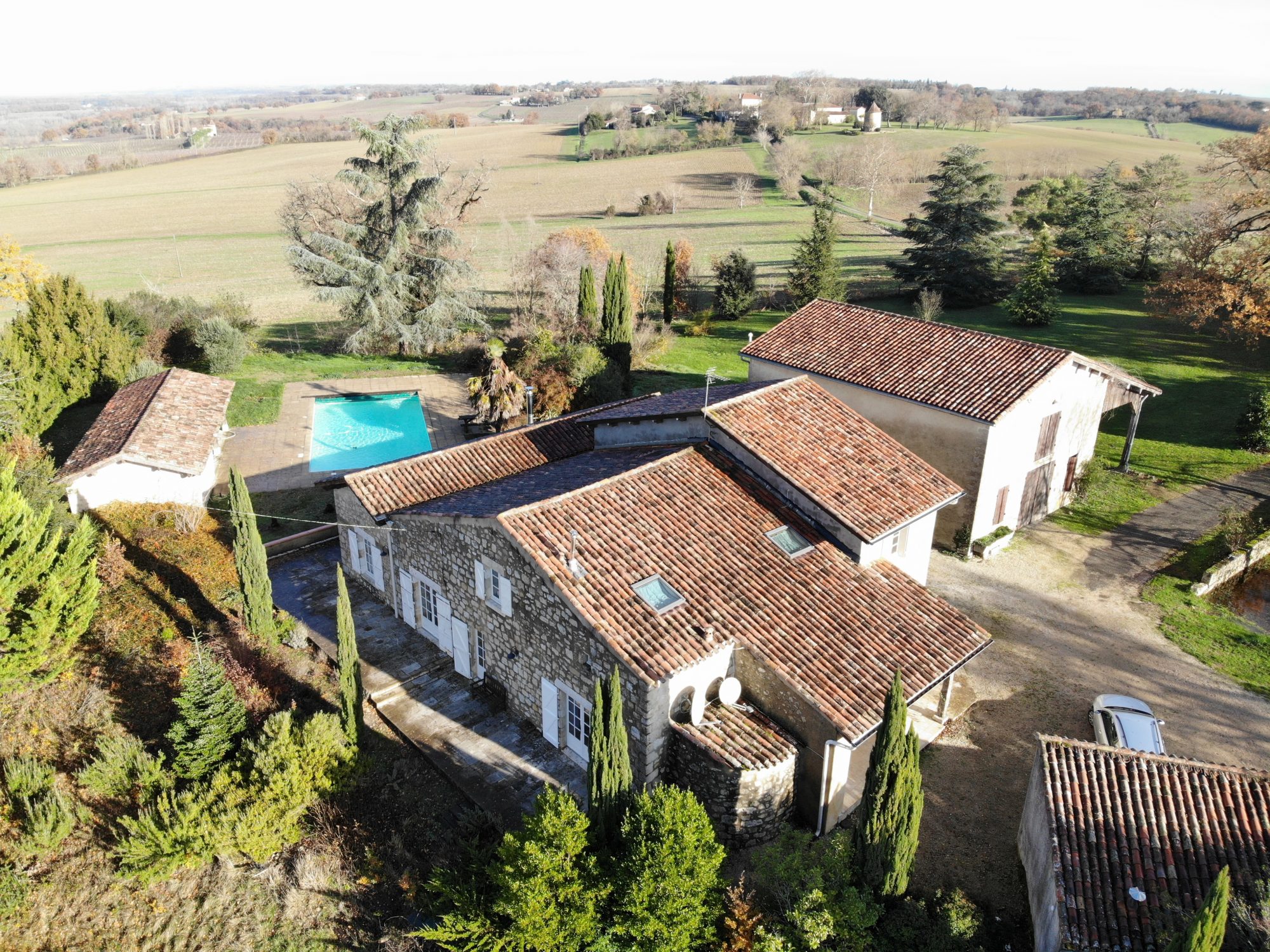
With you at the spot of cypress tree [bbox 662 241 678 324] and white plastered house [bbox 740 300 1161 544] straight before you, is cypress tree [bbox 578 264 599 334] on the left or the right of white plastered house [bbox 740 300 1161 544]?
right

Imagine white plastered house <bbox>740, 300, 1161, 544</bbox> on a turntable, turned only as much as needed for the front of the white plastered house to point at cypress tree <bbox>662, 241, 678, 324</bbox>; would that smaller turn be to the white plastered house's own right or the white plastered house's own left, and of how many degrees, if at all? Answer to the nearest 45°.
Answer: approximately 180°

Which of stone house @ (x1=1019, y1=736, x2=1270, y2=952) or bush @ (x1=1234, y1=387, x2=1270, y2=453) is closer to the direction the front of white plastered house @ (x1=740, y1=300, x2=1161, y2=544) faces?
the stone house

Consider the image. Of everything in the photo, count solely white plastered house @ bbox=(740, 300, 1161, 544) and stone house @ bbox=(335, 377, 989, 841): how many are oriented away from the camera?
0

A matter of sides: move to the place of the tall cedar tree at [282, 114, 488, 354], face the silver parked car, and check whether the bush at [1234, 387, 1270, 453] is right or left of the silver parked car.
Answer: left

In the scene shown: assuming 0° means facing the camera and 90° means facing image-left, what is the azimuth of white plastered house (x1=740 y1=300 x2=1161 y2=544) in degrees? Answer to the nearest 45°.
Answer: approximately 315°

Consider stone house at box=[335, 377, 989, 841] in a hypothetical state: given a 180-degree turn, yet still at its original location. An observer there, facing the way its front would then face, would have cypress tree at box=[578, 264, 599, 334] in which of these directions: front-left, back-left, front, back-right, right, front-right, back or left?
front-left

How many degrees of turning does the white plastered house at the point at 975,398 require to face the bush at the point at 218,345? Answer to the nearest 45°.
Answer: approximately 135° to its right

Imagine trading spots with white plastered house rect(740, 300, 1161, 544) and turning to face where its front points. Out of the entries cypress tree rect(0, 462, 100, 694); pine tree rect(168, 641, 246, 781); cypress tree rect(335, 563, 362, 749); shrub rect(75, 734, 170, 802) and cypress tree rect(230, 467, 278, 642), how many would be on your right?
5

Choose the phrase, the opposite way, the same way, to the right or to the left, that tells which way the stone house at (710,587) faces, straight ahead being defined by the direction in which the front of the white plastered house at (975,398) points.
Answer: to the right

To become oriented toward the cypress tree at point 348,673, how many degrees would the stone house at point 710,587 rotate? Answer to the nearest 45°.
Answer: approximately 45° to its right

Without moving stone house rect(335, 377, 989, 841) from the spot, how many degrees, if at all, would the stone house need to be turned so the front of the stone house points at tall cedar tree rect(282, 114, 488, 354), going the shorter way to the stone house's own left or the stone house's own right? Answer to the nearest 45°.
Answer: approximately 90° to the stone house's own right

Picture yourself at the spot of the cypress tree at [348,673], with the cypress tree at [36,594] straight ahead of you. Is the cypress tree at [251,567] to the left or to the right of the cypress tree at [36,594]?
right

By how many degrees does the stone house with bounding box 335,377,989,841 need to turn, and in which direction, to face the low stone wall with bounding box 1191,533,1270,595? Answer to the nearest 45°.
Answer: approximately 180°

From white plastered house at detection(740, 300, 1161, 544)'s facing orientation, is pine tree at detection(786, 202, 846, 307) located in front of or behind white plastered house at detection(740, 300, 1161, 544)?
behind

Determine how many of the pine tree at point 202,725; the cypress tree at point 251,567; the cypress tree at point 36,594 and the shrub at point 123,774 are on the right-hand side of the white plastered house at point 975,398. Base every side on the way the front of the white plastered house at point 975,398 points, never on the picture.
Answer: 4
